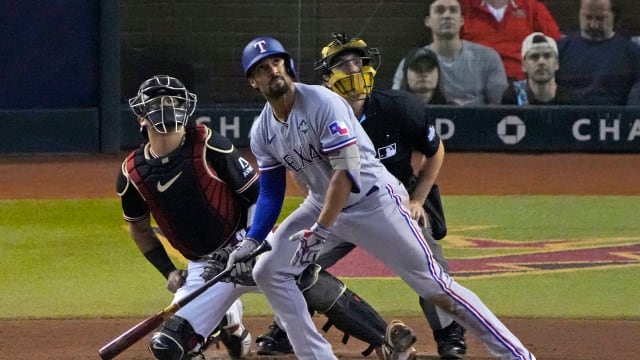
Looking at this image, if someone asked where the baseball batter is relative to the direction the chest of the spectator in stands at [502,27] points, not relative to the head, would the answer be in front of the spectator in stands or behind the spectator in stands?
in front

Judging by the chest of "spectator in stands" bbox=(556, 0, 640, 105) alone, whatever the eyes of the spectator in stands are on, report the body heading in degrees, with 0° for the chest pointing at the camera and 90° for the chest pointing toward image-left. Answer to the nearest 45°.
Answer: approximately 0°

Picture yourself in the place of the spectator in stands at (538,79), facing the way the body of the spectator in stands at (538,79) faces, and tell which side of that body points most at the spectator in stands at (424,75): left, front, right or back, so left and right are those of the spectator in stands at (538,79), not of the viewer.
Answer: right

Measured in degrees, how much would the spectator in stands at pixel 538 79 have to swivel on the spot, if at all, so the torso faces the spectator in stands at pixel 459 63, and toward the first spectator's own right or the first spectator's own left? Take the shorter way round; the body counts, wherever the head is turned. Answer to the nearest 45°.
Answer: approximately 90° to the first spectator's own right

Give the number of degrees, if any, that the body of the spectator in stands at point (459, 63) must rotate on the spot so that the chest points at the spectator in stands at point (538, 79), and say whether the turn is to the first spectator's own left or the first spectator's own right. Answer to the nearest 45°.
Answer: approximately 90° to the first spectator's own left
